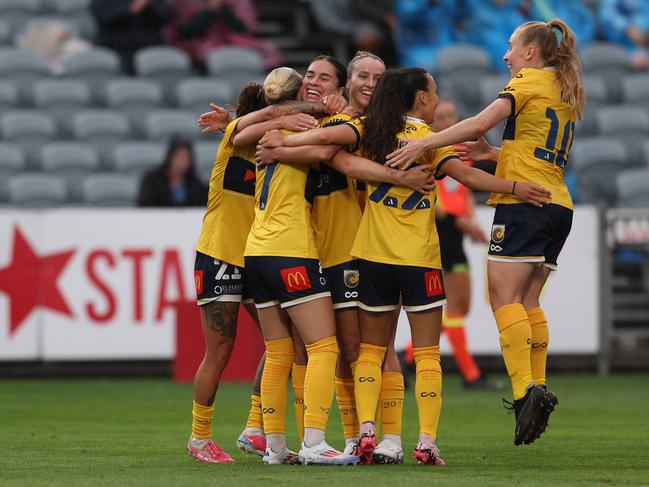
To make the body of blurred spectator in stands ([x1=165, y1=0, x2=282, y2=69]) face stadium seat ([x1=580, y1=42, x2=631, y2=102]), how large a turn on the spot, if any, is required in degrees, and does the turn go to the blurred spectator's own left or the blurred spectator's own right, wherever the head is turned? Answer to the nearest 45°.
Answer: approximately 90° to the blurred spectator's own left

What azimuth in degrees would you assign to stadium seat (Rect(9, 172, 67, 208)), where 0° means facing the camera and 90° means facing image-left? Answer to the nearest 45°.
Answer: approximately 0°

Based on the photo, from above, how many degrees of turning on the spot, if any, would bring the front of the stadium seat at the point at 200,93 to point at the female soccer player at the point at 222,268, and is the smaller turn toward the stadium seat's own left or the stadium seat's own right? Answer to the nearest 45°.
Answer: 0° — it already faces them

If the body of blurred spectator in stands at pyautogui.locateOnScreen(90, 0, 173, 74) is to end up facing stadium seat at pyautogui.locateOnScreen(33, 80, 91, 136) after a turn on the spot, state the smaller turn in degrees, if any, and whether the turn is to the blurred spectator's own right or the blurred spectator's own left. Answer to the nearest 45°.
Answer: approximately 45° to the blurred spectator's own right

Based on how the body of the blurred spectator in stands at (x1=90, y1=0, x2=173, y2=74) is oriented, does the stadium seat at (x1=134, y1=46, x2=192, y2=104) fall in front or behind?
in front

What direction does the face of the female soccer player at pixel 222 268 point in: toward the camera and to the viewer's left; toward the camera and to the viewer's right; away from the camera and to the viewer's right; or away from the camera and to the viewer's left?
away from the camera and to the viewer's right
